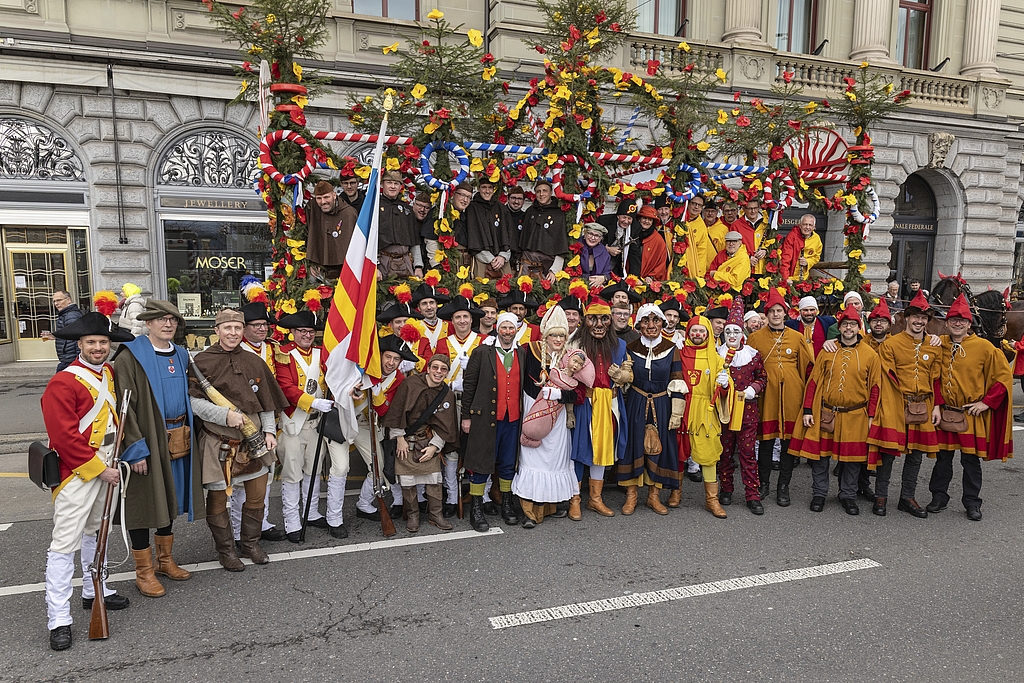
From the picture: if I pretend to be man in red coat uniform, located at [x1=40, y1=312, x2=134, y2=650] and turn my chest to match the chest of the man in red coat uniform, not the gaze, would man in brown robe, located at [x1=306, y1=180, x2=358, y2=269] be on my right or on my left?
on my left

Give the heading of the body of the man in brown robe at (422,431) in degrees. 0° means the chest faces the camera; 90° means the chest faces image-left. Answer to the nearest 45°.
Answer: approximately 0°

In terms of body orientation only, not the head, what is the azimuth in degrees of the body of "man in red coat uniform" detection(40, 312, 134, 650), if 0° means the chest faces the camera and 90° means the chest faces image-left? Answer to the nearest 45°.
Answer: approximately 315°

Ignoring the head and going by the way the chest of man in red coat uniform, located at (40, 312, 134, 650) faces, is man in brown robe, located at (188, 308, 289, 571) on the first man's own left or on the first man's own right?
on the first man's own left
